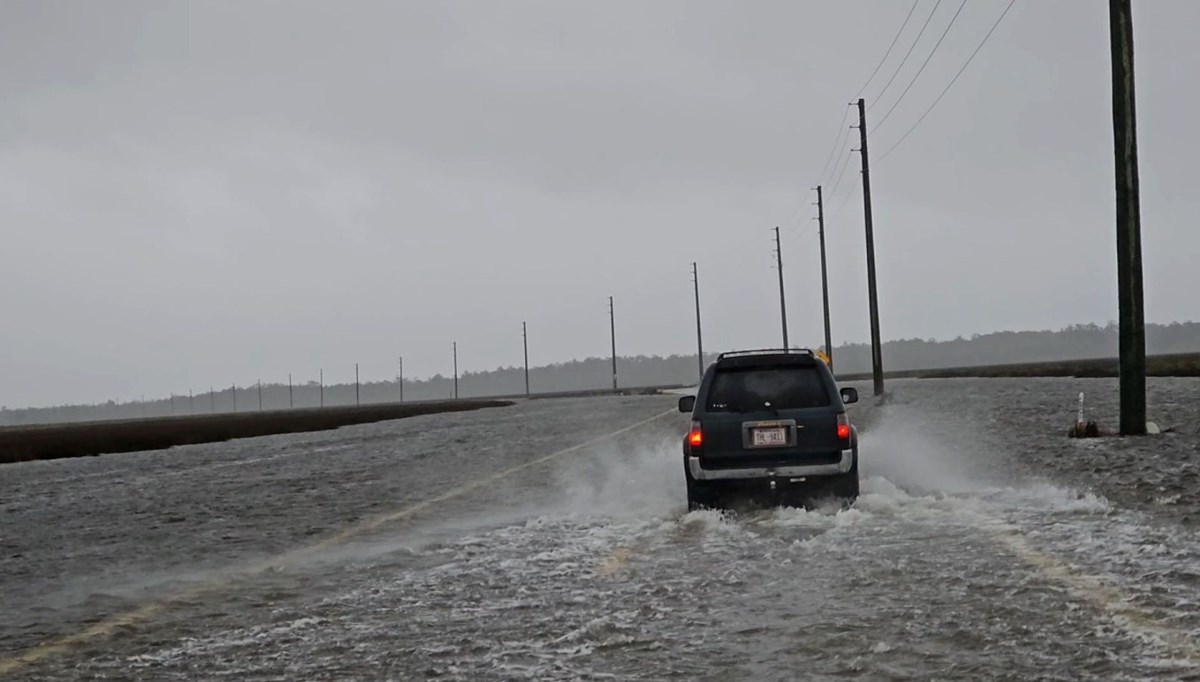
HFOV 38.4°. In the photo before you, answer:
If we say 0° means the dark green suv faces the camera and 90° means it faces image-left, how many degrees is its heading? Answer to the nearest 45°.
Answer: approximately 180°

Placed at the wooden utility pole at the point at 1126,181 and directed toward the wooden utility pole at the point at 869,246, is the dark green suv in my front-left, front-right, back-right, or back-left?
back-left

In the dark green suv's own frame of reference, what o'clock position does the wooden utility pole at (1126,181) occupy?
The wooden utility pole is roughly at 1 o'clock from the dark green suv.

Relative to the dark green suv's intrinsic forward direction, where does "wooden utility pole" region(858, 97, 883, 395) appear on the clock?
The wooden utility pole is roughly at 12 o'clock from the dark green suv.

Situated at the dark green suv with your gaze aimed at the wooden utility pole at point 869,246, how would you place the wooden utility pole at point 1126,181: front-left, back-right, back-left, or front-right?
front-right
